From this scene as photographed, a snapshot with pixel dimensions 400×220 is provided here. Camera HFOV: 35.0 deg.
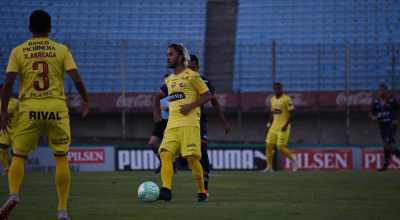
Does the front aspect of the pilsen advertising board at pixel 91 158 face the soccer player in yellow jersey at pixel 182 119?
yes

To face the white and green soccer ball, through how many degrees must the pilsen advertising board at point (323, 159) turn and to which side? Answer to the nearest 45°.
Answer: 0° — it already faces it

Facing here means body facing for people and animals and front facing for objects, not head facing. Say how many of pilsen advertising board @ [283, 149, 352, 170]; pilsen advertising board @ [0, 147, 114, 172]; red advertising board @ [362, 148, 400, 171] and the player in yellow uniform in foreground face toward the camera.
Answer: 3

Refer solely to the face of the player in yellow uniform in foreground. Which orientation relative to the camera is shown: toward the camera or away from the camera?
away from the camera

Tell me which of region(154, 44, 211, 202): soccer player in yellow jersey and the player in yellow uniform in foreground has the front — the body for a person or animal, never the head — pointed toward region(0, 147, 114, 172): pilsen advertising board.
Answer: the player in yellow uniform in foreground

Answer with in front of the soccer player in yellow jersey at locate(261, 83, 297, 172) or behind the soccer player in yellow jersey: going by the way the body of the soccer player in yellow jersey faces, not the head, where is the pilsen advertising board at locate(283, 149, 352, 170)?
behind

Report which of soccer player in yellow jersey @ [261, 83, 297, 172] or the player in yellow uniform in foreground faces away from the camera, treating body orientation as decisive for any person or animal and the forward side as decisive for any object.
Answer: the player in yellow uniform in foreground

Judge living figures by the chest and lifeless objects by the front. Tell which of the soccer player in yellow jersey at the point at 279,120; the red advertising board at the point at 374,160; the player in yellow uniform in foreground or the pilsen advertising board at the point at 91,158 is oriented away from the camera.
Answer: the player in yellow uniform in foreground

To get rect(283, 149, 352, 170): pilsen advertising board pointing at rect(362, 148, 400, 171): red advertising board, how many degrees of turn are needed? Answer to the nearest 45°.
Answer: approximately 90° to its left

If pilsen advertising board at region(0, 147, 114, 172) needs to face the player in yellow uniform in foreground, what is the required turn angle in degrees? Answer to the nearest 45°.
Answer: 0° — it already faces them

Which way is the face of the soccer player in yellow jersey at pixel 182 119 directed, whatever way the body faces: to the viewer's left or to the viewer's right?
to the viewer's left

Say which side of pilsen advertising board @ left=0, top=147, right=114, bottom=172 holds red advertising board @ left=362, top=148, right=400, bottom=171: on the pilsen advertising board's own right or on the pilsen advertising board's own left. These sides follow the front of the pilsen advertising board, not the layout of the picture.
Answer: on the pilsen advertising board's own left

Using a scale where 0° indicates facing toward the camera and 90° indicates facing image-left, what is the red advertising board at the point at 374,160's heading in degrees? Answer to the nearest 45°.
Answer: approximately 0°

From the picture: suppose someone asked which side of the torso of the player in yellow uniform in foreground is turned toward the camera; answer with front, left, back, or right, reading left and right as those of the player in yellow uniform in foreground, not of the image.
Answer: back
